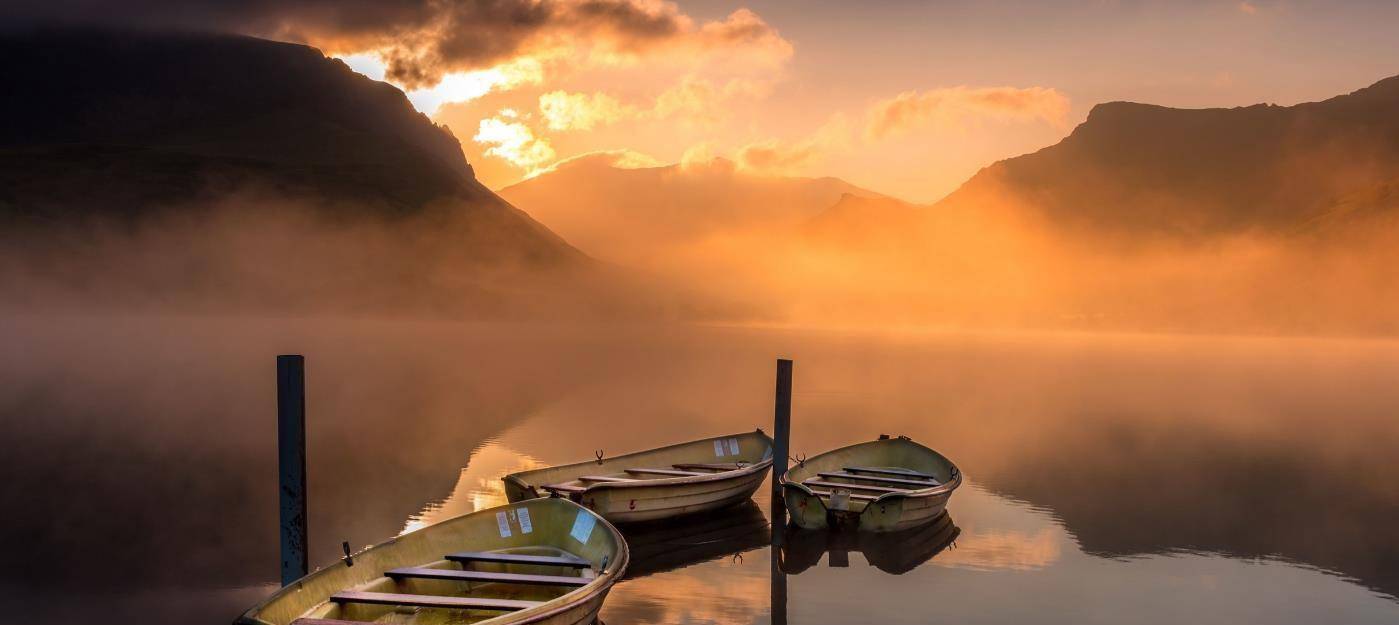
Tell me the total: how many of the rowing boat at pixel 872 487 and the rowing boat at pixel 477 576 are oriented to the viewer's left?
0

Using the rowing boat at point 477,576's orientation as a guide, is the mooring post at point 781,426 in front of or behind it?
in front

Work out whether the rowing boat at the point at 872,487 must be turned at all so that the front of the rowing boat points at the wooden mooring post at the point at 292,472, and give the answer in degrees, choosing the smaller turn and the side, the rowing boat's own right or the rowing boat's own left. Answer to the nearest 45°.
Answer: approximately 180°

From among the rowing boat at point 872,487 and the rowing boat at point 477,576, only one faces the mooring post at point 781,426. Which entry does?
the rowing boat at point 477,576

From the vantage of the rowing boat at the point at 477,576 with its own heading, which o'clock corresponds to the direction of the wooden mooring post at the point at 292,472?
The wooden mooring post is roughly at 9 o'clock from the rowing boat.

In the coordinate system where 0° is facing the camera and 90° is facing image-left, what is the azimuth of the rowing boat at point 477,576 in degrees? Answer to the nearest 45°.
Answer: approximately 225°

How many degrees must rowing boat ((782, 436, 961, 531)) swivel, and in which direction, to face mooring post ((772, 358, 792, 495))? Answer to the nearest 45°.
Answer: approximately 90° to its left

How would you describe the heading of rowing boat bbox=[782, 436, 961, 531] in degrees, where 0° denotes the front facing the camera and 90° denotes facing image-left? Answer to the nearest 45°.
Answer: approximately 225°

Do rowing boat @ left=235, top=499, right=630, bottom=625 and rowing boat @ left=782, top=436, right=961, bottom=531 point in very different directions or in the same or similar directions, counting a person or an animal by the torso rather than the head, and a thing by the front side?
same or similar directions
